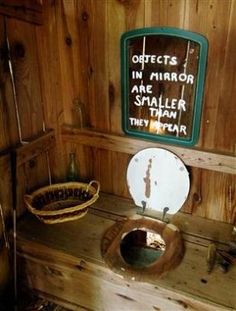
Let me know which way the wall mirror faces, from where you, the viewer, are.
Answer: facing the viewer
